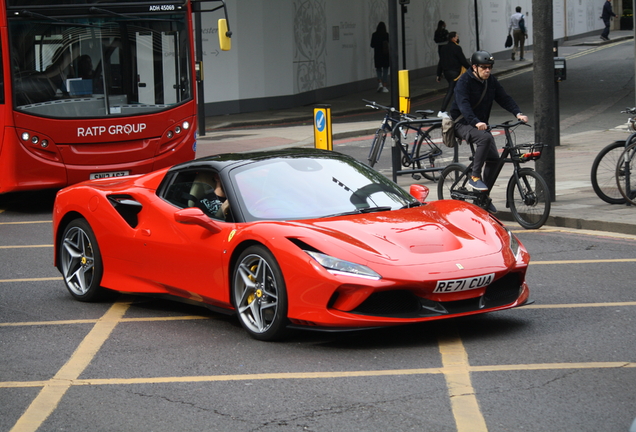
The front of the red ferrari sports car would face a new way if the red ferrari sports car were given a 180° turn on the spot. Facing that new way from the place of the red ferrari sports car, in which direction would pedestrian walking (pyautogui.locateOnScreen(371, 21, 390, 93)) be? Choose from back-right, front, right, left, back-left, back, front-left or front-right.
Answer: front-right

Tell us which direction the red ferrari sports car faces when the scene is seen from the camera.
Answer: facing the viewer and to the right of the viewer

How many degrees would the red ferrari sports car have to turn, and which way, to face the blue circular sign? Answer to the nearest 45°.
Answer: approximately 135° to its left

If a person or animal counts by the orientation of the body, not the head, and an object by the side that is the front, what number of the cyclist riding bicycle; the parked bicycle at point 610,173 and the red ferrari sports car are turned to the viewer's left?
1

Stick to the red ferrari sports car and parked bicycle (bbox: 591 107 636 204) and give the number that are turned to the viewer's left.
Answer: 1

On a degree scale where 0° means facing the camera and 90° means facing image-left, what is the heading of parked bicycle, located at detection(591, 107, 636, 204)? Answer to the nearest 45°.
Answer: approximately 90°

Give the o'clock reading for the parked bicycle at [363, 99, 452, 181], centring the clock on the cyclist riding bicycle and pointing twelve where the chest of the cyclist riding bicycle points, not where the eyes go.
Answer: The parked bicycle is roughly at 7 o'clock from the cyclist riding bicycle.

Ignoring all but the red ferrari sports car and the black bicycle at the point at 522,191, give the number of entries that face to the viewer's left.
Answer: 0

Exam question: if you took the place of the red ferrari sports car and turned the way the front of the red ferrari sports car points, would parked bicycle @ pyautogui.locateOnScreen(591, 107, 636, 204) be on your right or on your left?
on your left

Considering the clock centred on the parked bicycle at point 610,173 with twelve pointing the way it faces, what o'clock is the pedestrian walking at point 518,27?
The pedestrian walking is roughly at 3 o'clock from the parked bicycle.

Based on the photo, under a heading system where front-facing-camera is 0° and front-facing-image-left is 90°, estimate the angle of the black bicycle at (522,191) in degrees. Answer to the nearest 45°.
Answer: approximately 315°

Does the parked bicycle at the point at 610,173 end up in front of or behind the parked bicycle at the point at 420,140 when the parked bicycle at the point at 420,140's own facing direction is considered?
behind

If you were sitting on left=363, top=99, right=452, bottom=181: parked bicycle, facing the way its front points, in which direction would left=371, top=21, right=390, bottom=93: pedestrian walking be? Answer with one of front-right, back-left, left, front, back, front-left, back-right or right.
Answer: front-right
